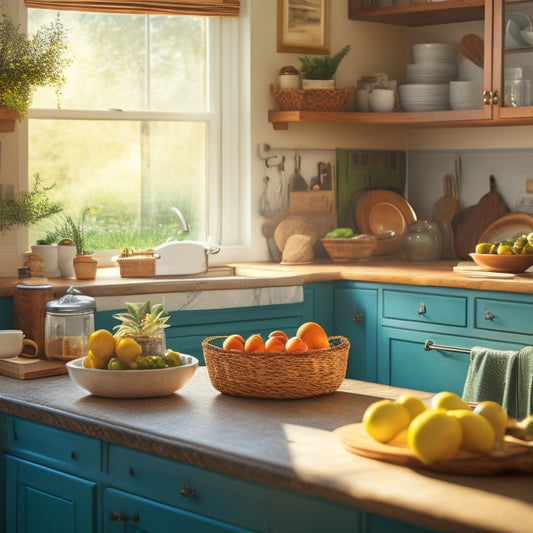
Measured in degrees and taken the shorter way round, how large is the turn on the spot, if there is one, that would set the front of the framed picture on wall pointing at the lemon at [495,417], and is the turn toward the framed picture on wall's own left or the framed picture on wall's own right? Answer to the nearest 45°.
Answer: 0° — it already faces it

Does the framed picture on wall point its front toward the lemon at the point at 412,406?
yes

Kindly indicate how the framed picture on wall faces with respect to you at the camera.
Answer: facing the viewer

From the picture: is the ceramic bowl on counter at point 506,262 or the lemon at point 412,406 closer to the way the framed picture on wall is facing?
the lemon

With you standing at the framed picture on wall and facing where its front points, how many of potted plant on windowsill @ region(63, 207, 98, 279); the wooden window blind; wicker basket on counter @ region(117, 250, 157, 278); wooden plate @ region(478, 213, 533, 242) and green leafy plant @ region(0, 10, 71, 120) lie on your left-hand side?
1

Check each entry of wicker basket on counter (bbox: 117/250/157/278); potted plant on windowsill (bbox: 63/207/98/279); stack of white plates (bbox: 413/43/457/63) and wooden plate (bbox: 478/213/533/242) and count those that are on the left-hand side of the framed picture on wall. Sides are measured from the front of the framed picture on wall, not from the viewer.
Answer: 2

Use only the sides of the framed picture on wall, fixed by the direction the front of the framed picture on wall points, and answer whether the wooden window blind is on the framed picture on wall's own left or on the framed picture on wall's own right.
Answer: on the framed picture on wall's own right

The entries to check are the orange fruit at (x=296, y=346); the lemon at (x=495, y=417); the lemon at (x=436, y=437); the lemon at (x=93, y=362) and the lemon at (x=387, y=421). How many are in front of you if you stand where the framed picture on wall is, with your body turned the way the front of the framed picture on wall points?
5

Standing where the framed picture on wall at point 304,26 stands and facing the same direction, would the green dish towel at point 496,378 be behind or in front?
in front

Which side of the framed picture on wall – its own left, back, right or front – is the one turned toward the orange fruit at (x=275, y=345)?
front

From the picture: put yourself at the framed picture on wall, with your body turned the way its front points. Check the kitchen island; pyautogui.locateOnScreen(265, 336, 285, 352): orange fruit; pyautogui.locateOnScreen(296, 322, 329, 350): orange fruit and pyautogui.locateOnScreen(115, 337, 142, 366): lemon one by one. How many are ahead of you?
4

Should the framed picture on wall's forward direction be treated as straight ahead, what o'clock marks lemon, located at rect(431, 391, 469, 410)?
The lemon is roughly at 12 o'clock from the framed picture on wall.

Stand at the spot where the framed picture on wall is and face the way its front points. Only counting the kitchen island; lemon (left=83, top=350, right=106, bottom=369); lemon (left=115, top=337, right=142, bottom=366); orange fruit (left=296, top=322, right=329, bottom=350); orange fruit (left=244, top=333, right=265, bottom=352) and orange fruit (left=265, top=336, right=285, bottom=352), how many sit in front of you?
6
